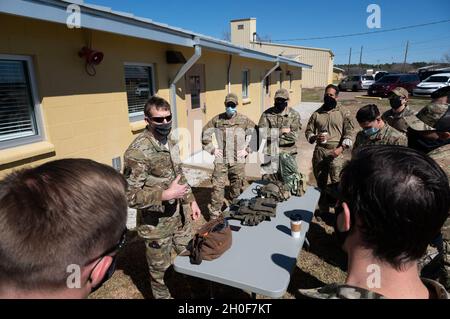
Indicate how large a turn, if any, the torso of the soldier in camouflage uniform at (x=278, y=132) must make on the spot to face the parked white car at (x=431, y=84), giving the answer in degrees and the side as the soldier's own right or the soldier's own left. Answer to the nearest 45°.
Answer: approximately 135° to the soldier's own left

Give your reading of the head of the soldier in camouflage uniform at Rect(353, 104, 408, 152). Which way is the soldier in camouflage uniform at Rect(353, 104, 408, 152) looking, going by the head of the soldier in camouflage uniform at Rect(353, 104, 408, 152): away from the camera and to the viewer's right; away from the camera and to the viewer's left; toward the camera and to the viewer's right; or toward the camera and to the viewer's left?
toward the camera and to the viewer's left

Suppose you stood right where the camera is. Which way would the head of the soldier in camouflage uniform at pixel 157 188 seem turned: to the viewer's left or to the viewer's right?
to the viewer's right

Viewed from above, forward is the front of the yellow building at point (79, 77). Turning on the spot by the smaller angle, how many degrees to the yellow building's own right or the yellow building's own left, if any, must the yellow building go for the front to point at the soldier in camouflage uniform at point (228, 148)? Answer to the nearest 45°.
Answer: approximately 45° to the yellow building's own left

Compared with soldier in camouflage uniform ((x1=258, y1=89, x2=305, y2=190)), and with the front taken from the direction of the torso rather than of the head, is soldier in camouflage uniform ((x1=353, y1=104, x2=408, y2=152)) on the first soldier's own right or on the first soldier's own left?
on the first soldier's own left

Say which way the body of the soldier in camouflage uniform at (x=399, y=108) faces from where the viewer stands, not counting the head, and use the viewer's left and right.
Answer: facing the viewer and to the left of the viewer

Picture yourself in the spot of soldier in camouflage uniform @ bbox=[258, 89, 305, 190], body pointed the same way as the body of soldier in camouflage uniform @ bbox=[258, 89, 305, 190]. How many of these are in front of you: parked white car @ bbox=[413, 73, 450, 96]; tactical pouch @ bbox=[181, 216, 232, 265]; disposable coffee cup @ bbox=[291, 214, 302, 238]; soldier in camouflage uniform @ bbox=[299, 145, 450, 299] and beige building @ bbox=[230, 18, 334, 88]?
3

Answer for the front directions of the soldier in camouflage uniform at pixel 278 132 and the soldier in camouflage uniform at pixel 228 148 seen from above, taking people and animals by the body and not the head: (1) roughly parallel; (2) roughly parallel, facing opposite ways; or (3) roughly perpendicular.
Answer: roughly parallel

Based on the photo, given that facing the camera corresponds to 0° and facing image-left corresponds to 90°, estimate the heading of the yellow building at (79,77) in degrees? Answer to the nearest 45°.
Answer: approximately 315°

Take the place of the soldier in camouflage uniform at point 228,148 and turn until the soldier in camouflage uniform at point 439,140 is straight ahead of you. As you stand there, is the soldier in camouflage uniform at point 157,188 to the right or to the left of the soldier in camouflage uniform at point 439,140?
right

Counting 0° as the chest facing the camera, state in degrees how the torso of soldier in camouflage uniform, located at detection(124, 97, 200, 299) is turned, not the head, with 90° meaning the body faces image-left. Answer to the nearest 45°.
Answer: approximately 315°

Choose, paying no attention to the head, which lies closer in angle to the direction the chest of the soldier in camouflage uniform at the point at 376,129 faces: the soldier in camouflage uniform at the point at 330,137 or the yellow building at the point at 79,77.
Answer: the yellow building

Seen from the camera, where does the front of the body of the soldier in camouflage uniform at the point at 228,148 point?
toward the camera

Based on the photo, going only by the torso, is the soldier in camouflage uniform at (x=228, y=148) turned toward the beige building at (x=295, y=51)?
no

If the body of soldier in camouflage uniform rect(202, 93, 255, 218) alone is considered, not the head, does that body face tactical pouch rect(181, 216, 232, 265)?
yes

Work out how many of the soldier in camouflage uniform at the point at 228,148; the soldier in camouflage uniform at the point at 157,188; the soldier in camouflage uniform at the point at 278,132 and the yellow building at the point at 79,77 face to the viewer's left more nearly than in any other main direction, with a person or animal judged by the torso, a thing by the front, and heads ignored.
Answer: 0

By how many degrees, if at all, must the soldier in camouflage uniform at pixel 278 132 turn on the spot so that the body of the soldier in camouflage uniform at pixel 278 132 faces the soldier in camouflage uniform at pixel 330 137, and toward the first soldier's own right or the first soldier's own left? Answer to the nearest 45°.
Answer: approximately 90° to the first soldier's own left

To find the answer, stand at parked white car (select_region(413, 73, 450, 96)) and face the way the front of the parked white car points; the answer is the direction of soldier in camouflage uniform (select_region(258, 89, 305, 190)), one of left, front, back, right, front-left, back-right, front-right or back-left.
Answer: front-left

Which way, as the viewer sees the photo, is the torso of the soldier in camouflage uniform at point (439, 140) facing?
to the viewer's left

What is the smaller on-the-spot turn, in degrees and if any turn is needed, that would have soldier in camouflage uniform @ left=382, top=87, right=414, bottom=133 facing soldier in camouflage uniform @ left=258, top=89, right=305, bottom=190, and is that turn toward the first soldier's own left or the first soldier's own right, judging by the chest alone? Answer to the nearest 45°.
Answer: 0° — they already face them
